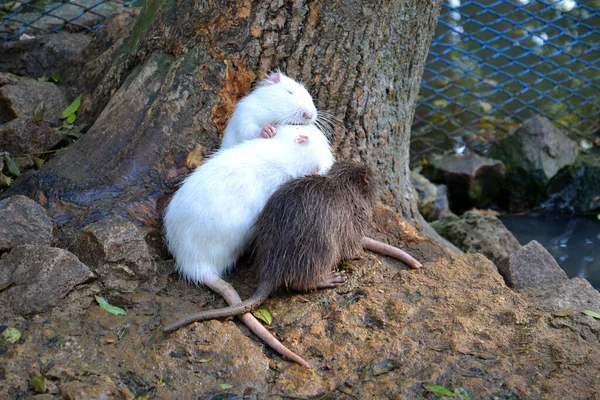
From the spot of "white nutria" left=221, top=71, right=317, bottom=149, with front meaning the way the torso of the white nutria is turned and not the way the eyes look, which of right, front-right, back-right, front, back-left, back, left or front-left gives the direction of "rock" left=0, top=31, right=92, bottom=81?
back-left

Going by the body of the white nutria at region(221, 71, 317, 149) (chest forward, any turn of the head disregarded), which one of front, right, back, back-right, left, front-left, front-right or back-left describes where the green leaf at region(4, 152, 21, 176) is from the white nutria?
back

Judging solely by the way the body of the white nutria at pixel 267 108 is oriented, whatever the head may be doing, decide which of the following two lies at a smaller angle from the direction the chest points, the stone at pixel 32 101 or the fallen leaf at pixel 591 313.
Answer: the fallen leaf

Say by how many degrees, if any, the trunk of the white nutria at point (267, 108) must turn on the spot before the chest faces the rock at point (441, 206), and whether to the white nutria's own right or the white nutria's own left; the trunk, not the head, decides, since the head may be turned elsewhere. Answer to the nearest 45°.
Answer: approximately 45° to the white nutria's own left

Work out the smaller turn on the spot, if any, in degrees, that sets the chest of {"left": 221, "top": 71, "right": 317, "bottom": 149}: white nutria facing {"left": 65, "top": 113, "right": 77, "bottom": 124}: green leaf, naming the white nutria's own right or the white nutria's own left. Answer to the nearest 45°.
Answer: approximately 135° to the white nutria's own left

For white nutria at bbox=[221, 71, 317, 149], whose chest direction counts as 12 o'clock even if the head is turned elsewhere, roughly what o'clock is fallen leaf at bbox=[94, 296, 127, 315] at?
The fallen leaf is roughly at 4 o'clock from the white nutria.

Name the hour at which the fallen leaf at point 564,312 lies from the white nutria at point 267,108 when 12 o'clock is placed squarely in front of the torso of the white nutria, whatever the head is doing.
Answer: The fallen leaf is roughly at 1 o'clock from the white nutria.

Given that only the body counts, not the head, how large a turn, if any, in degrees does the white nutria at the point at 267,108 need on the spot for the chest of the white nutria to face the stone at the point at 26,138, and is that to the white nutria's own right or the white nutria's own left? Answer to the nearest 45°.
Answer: approximately 180°

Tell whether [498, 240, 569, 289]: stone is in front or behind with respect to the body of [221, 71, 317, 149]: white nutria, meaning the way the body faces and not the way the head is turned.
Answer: in front

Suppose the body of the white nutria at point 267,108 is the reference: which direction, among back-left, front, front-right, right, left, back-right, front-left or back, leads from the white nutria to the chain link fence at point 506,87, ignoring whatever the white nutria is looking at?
front-left

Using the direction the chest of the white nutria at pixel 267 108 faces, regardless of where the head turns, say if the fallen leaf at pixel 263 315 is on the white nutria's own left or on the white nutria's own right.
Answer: on the white nutria's own right

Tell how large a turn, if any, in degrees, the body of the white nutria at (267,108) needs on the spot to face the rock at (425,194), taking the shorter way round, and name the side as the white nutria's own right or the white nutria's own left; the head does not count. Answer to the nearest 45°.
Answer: approximately 45° to the white nutria's own left

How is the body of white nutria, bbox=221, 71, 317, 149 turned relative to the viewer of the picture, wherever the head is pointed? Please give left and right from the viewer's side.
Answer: facing to the right of the viewer

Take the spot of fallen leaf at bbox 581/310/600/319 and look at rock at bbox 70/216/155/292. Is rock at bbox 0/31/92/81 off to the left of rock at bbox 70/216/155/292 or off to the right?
right

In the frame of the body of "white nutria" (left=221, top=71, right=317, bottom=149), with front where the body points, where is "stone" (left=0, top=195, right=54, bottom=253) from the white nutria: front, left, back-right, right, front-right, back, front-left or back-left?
back-right
